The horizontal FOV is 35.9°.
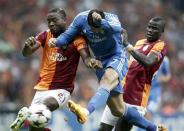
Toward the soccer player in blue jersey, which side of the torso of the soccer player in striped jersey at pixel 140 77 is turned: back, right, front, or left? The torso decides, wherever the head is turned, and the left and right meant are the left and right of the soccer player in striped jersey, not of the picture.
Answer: front

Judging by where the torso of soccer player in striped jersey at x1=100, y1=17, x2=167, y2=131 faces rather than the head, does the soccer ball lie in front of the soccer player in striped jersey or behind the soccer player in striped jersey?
in front

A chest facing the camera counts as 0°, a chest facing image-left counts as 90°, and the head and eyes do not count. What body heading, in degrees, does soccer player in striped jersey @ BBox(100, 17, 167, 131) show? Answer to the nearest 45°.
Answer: approximately 45°

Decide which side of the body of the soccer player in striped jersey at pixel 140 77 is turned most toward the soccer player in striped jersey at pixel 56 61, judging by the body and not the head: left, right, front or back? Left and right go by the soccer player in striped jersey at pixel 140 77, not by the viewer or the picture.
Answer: front

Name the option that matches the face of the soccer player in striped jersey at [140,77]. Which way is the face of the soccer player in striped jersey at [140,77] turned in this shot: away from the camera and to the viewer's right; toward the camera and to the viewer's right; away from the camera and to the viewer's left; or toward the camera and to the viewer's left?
toward the camera and to the viewer's left
